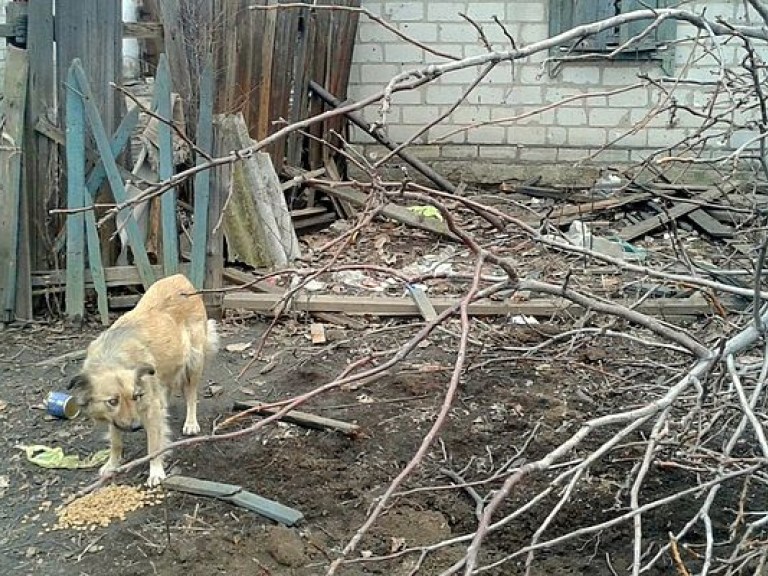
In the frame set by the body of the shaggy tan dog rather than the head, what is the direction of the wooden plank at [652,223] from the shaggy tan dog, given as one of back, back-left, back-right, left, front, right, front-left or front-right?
back

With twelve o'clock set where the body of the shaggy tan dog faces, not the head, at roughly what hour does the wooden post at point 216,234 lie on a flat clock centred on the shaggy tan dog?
The wooden post is roughly at 5 o'clock from the shaggy tan dog.

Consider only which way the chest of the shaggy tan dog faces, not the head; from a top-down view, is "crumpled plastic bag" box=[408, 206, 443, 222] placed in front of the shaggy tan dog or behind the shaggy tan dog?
behind

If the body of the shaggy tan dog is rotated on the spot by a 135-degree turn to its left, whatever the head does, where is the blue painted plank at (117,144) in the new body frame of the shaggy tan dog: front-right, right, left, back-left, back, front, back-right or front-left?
left

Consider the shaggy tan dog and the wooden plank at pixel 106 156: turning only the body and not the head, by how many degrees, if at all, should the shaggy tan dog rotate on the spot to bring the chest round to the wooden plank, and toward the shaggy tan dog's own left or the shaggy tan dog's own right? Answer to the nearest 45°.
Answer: approximately 135° to the shaggy tan dog's own right

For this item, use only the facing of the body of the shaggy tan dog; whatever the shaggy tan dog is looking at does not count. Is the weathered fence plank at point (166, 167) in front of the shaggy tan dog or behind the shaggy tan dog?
behind

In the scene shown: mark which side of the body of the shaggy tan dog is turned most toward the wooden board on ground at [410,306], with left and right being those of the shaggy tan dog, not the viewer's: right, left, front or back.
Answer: back

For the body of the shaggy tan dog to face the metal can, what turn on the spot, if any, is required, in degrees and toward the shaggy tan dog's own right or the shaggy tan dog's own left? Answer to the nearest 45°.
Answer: approximately 90° to the shaggy tan dog's own right

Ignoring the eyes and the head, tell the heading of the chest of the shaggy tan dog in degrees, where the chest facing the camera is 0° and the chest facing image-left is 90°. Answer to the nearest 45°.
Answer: approximately 45°

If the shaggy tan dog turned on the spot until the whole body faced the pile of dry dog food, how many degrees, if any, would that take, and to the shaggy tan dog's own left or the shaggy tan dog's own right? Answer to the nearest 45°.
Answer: approximately 45° to the shaggy tan dog's own left

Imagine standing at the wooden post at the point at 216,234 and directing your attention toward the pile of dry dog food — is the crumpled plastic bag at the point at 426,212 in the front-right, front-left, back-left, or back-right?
back-left

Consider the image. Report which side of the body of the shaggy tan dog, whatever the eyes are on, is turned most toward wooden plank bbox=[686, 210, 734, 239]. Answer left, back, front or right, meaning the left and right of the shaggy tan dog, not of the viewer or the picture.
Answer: back
